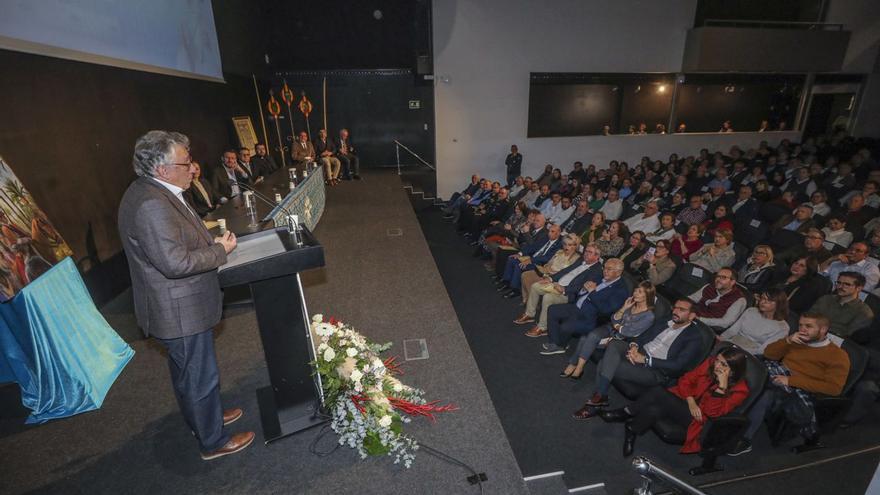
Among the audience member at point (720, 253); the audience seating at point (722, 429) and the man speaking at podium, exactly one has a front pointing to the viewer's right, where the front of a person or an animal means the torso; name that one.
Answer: the man speaking at podium

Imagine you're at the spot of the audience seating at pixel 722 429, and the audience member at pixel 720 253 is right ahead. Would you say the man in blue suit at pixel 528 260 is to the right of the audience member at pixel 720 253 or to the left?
left

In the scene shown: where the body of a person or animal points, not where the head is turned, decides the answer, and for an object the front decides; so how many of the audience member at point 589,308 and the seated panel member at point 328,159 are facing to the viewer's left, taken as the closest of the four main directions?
1

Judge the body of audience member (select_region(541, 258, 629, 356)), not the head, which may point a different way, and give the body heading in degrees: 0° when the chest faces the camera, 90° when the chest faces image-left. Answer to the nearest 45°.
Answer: approximately 90°

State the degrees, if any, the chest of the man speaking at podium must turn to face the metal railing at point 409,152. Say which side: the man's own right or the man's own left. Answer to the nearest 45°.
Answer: approximately 45° to the man's own left

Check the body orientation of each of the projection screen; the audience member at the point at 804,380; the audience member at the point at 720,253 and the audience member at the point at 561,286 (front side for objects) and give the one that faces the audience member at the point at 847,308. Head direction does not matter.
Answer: the projection screen

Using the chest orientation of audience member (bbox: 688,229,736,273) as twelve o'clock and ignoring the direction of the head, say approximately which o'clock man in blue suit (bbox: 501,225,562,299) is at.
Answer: The man in blue suit is roughly at 1 o'clock from the audience member.

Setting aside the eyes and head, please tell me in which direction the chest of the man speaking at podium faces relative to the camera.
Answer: to the viewer's right

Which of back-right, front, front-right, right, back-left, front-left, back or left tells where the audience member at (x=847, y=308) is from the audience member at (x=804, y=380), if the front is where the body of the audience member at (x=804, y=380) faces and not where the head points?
back-right
